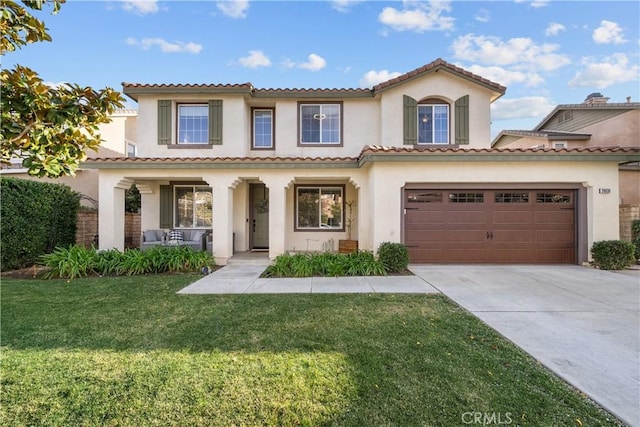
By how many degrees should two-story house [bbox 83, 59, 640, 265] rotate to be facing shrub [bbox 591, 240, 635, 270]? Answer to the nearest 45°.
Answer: approximately 90° to its left

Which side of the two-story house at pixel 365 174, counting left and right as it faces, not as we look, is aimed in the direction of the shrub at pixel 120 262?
right

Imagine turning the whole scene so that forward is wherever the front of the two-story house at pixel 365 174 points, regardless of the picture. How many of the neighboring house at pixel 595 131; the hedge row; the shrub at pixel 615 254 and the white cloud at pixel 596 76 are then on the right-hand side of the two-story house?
1

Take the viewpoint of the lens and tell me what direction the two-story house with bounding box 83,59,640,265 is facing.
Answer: facing the viewer

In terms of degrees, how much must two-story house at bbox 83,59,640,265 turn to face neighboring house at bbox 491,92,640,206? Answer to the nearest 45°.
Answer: approximately 135° to its left

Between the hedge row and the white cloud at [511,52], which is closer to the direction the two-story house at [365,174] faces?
the hedge row

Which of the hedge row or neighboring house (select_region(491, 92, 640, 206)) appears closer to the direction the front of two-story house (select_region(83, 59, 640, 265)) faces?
the hedge row

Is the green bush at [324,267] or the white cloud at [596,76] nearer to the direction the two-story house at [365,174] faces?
the green bush

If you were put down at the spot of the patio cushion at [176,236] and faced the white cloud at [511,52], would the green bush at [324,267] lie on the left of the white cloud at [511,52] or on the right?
right

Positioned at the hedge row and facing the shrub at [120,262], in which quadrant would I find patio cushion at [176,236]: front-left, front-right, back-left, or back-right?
front-left

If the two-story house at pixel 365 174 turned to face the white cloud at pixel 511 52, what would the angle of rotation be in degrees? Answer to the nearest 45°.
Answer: approximately 135° to its left
